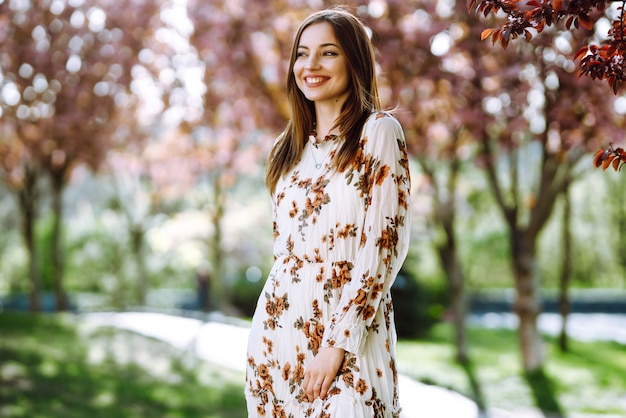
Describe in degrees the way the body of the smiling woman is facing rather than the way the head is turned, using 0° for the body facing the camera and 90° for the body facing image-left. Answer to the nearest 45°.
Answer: approximately 45°

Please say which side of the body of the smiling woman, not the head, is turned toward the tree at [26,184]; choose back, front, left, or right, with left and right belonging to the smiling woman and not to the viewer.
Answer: right

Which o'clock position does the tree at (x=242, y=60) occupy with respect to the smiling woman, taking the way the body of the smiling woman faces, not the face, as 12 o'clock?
The tree is roughly at 4 o'clock from the smiling woman.

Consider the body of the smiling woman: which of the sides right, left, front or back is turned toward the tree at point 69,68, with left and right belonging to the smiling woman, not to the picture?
right
